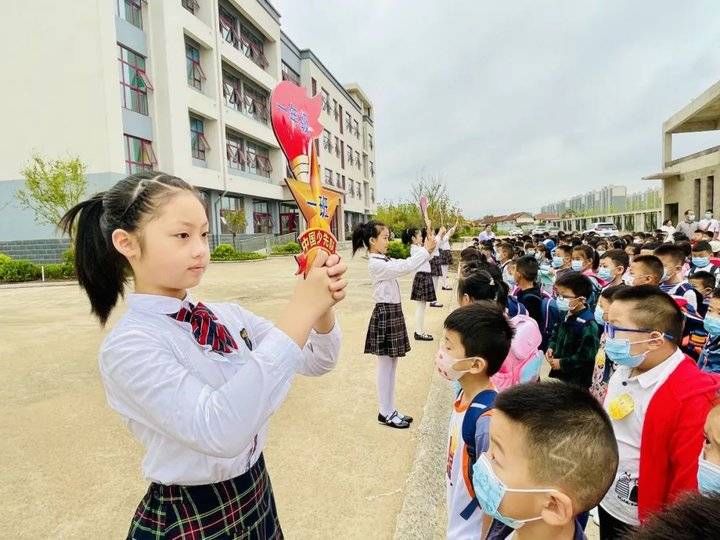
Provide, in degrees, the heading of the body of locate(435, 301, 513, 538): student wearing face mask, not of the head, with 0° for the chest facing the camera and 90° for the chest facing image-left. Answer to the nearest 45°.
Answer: approximately 90°

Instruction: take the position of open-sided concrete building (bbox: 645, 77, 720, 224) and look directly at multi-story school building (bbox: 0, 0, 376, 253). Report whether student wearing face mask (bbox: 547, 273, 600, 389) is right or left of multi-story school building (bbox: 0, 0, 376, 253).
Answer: left

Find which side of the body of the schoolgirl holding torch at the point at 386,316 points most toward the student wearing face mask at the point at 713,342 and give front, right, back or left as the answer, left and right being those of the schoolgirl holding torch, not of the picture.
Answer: front

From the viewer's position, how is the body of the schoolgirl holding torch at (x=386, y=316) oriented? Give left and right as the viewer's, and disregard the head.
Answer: facing to the right of the viewer

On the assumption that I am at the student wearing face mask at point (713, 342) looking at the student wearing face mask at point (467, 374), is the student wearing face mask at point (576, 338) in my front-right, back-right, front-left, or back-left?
front-right

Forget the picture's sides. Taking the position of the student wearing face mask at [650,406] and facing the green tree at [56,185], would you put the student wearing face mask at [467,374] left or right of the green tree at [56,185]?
left

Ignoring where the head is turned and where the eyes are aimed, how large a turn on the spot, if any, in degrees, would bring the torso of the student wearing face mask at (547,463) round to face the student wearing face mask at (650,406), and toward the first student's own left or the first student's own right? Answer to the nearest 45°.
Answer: approximately 135° to the first student's own right

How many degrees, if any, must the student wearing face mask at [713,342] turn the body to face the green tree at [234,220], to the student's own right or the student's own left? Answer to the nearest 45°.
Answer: approximately 90° to the student's own right

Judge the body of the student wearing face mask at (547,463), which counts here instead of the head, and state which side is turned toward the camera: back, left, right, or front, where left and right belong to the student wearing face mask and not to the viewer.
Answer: left

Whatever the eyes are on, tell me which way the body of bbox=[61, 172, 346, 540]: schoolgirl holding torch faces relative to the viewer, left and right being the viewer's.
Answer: facing the viewer and to the right of the viewer

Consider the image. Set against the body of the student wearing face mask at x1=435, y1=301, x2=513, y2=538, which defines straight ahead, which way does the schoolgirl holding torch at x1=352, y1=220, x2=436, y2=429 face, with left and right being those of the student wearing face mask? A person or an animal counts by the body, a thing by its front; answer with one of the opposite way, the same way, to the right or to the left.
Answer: the opposite way

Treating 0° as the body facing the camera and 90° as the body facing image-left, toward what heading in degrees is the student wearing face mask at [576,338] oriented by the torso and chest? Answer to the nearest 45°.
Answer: approximately 45°

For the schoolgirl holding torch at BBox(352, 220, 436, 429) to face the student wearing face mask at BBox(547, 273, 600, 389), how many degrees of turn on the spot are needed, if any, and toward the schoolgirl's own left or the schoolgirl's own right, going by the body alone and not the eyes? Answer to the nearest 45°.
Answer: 0° — they already face them

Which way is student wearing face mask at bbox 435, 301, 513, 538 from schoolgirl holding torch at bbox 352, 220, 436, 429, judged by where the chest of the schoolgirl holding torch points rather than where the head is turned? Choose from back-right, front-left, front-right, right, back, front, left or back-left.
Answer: right

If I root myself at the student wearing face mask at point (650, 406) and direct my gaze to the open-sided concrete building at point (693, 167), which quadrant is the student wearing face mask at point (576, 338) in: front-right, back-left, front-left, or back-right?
front-left

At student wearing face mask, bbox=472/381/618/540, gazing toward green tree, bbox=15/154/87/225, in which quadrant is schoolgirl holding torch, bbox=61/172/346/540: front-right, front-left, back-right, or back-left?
front-left

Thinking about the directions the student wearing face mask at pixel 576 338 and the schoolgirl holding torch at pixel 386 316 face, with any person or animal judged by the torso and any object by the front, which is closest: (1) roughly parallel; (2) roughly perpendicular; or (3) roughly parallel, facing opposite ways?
roughly parallel, facing opposite ways

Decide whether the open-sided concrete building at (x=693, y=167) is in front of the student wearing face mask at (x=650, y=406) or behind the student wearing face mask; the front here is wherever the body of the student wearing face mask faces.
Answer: behind

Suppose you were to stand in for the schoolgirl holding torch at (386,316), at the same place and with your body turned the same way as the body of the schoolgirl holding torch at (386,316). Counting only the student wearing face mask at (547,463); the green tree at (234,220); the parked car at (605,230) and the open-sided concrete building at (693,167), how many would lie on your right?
1
